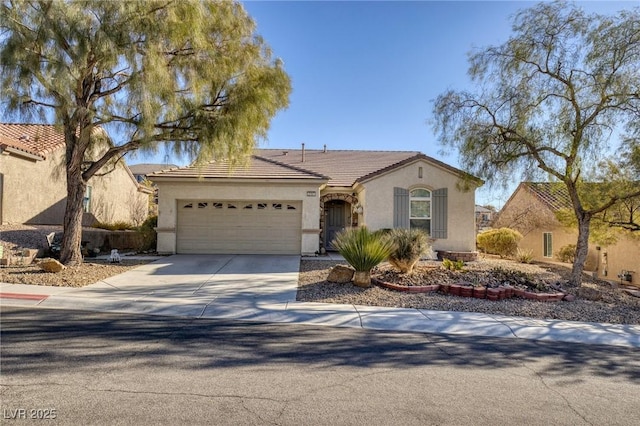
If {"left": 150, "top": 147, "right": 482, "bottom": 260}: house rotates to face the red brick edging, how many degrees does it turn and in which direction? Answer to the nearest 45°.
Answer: approximately 45° to its left

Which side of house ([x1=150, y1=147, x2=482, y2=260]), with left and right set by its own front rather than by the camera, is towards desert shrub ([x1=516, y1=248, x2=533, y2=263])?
left

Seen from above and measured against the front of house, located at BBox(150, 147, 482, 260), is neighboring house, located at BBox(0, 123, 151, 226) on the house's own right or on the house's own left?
on the house's own right

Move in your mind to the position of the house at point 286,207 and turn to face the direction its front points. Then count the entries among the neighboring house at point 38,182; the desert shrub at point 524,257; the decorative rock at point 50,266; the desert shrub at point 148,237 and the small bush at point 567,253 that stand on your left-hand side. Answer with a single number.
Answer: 2

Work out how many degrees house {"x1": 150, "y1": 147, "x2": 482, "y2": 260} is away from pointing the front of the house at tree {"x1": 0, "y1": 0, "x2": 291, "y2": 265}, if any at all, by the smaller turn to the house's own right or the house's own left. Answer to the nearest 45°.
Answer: approximately 45° to the house's own right

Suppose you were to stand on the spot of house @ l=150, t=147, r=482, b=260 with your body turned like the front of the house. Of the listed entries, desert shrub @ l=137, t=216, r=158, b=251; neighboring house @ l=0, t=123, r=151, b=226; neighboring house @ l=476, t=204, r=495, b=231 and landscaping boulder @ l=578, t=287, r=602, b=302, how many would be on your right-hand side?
2

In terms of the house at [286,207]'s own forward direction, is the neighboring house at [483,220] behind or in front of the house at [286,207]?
behind

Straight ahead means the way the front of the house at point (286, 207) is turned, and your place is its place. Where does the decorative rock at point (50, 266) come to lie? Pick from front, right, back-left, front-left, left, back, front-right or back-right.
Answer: front-right

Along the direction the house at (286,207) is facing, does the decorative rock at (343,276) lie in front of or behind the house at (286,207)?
in front

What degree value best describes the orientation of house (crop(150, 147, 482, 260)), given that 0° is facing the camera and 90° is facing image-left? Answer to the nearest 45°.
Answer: approximately 0°

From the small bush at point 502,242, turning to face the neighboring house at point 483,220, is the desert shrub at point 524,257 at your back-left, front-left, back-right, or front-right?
back-right

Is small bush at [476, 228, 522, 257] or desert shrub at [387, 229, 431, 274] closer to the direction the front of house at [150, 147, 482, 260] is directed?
the desert shrub

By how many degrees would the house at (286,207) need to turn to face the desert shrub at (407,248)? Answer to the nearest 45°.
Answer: approximately 45° to its left

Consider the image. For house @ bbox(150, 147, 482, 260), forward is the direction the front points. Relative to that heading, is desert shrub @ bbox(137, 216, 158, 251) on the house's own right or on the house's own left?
on the house's own right

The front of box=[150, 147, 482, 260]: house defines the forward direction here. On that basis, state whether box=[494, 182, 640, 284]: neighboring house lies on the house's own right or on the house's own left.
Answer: on the house's own left
